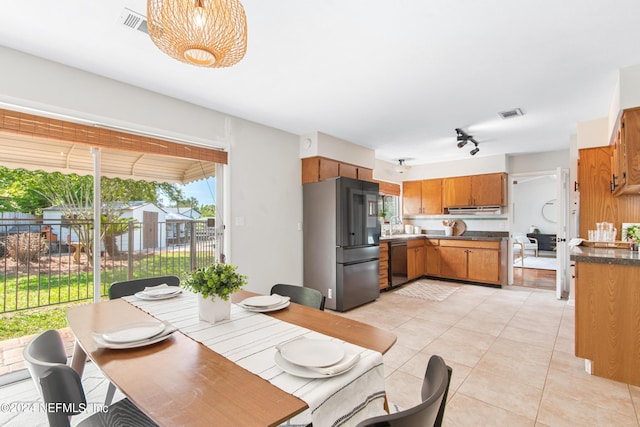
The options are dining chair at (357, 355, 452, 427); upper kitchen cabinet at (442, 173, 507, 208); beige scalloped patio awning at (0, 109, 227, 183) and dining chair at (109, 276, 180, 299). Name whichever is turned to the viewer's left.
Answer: dining chair at (357, 355, 452, 427)

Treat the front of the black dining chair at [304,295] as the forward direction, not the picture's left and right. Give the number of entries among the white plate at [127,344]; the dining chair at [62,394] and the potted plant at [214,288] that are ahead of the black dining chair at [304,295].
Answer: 3

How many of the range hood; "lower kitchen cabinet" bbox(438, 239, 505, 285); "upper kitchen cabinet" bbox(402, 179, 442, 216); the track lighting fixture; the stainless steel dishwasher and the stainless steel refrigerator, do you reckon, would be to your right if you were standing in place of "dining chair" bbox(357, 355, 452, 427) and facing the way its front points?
6

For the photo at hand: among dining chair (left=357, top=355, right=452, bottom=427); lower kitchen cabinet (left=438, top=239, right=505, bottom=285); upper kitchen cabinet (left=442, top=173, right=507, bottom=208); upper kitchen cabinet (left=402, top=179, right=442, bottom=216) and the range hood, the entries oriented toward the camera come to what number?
4

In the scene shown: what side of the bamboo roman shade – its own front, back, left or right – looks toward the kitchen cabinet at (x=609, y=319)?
front

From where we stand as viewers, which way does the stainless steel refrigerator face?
facing the viewer and to the right of the viewer

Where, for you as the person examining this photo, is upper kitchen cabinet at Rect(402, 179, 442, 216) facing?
facing the viewer

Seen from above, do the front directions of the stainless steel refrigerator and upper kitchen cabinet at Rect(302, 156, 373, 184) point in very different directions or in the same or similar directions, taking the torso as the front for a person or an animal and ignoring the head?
same or similar directions

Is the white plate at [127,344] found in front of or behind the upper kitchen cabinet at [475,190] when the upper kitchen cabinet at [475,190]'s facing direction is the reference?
in front

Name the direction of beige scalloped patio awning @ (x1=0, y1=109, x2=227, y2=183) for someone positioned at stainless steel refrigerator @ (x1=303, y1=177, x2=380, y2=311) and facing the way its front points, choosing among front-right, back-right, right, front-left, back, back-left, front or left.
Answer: right

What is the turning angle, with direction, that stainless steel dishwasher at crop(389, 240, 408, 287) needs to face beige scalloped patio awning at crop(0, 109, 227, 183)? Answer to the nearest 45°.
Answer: approximately 90° to its right

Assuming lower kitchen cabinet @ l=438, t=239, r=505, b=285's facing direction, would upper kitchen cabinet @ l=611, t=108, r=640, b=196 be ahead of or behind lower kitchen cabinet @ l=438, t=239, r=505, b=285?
ahead

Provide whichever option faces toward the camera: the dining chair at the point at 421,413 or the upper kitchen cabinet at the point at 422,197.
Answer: the upper kitchen cabinet

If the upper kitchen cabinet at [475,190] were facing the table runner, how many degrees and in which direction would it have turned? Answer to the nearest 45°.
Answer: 0° — it already faces it

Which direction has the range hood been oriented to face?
toward the camera

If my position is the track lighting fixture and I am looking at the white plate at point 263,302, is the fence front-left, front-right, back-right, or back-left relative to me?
front-right

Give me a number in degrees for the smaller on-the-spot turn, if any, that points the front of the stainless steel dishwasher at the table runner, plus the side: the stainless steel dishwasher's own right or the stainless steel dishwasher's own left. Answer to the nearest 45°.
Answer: approximately 45° to the stainless steel dishwasher's own right

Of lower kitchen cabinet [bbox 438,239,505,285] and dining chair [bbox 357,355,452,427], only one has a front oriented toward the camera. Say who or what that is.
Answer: the lower kitchen cabinet

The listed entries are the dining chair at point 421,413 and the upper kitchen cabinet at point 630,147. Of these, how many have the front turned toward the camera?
0
